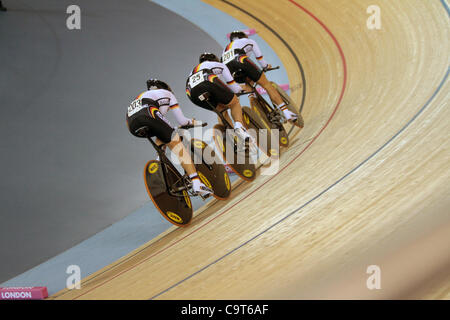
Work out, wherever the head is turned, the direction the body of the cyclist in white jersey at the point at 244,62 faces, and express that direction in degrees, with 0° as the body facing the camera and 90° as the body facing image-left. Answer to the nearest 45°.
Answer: approximately 225°

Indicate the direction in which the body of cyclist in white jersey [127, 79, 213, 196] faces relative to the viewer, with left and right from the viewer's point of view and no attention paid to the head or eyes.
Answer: facing away from the viewer and to the right of the viewer

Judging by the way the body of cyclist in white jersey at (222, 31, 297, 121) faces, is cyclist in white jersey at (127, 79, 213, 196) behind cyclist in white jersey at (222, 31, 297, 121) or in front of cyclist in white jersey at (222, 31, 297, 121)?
behind

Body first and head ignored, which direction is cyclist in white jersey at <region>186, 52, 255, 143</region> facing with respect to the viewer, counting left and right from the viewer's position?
facing away from the viewer and to the right of the viewer
